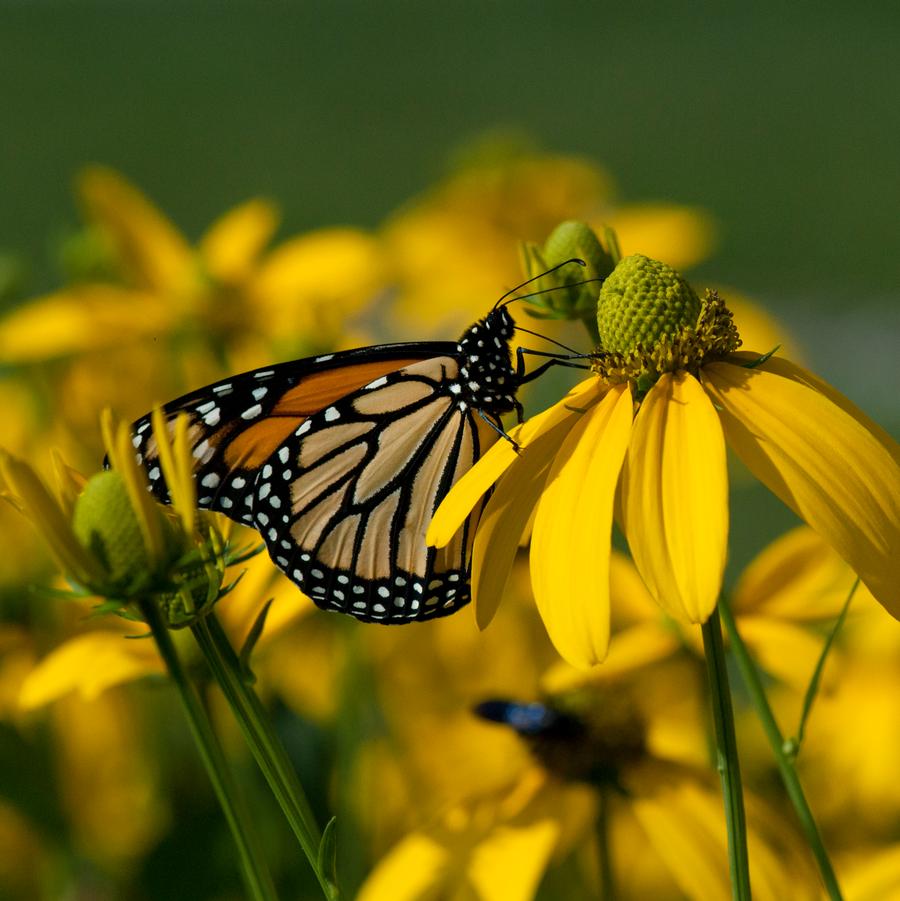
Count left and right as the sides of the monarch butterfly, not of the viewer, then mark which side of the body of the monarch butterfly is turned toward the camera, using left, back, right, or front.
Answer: right

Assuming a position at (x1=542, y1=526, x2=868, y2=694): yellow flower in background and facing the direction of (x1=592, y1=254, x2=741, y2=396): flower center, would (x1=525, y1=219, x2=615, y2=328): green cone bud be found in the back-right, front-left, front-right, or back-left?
front-right

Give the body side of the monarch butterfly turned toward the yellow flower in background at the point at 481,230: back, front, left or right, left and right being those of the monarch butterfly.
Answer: left

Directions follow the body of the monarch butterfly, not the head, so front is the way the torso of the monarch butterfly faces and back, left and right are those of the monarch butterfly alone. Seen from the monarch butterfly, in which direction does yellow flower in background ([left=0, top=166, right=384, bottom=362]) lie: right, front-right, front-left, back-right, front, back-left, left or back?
left
